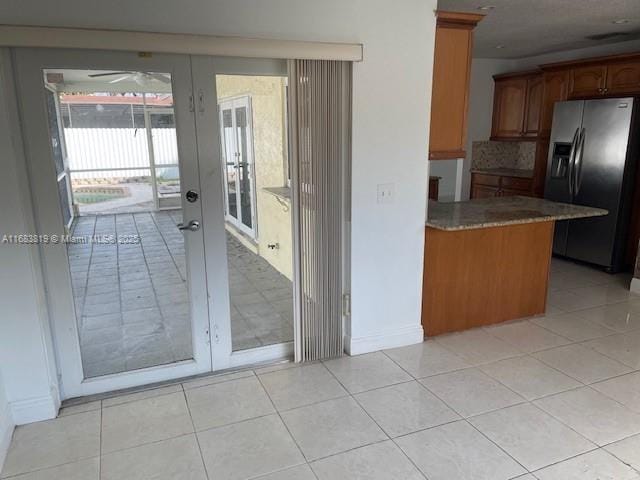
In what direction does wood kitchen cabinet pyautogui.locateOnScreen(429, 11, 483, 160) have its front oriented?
to the viewer's right

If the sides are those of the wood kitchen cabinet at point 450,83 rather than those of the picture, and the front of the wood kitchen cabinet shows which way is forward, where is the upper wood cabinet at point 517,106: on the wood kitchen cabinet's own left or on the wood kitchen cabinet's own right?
on the wood kitchen cabinet's own left

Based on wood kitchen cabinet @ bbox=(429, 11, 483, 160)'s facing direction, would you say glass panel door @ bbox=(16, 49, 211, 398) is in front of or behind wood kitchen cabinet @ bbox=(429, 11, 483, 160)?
behind

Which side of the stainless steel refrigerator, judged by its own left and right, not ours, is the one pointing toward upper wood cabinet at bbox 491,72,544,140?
right

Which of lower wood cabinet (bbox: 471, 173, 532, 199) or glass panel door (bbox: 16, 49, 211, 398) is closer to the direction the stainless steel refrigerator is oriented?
the glass panel door

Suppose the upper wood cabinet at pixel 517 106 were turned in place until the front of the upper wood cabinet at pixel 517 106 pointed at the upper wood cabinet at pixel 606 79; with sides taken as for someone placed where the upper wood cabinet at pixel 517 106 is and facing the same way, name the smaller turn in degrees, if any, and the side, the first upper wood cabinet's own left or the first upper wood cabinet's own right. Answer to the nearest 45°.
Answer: approximately 45° to the first upper wood cabinet's own left

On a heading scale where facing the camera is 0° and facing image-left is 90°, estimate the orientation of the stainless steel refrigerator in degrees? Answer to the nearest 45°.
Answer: approximately 45°
